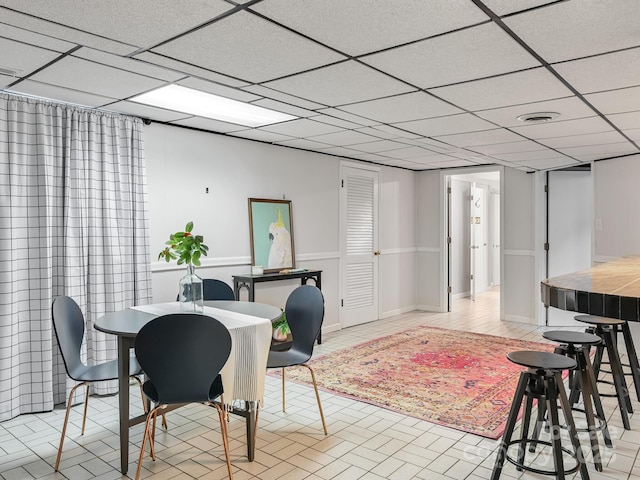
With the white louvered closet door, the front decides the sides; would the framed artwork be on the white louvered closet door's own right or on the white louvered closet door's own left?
on the white louvered closet door's own right

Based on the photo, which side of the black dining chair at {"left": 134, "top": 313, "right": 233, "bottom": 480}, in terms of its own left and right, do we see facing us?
back

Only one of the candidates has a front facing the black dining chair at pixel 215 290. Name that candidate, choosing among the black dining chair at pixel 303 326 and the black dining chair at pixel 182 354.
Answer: the black dining chair at pixel 182 354

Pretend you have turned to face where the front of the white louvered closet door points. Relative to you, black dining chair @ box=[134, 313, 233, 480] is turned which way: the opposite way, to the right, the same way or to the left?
the opposite way

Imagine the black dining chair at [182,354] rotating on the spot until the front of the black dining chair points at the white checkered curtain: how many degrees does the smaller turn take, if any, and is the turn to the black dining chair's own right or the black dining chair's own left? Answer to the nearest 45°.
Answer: approximately 45° to the black dining chair's own left

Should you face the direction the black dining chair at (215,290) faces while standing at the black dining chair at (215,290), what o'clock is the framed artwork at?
The framed artwork is roughly at 7 o'clock from the black dining chair.

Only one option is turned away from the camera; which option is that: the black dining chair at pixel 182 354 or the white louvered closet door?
the black dining chair

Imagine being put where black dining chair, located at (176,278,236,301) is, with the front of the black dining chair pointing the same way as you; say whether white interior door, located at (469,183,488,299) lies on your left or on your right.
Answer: on your left

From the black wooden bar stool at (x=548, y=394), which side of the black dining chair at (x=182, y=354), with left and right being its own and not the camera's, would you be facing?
right

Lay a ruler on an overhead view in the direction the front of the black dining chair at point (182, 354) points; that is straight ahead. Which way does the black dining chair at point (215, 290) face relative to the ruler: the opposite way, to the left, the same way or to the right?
the opposite way
